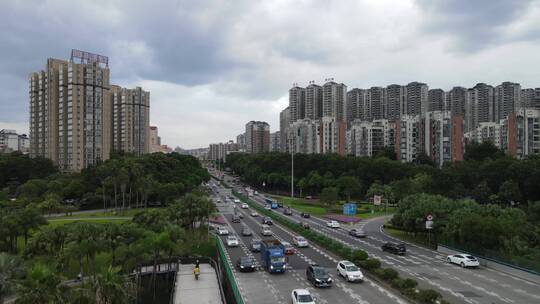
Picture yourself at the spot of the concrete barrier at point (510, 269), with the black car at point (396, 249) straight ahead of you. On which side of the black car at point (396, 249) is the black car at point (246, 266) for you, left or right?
left

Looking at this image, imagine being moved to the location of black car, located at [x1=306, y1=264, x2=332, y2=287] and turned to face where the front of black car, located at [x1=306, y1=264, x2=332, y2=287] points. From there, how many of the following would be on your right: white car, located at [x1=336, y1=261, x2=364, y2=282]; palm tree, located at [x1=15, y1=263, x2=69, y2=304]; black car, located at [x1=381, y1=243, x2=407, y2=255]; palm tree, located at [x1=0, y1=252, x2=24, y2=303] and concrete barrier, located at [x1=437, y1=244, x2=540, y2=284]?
2

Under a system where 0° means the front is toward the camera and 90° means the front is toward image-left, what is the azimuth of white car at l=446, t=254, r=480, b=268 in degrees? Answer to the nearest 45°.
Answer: approximately 135°

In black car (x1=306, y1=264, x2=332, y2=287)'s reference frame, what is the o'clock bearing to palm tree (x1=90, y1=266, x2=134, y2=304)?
The palm tree is roughly at 3 o'clock from the black car.

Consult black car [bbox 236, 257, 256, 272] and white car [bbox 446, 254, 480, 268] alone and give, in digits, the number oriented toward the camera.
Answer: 1

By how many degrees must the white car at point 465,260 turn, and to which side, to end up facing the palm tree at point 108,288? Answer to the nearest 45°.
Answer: approximately 90° to its left

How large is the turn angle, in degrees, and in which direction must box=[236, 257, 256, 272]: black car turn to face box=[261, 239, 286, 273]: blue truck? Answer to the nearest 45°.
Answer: approximately 90° to its left

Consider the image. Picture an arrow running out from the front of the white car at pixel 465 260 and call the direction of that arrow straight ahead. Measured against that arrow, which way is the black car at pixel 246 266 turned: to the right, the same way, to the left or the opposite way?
the opposite way

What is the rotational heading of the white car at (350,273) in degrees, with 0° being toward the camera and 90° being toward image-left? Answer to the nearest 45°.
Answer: approximately 315°

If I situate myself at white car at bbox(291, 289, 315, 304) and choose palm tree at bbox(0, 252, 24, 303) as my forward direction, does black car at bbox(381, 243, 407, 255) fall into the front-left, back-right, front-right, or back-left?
back-right

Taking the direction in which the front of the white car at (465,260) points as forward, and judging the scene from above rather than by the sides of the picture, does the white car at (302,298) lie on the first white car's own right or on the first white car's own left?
on the first white car's own left

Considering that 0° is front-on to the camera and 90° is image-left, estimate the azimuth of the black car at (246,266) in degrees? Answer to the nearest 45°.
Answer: approximately 0°

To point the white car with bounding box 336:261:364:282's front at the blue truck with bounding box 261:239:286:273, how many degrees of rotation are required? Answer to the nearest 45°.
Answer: approximately 135° to its right

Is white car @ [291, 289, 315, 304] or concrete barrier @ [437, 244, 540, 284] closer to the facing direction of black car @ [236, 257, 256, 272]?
the white car
